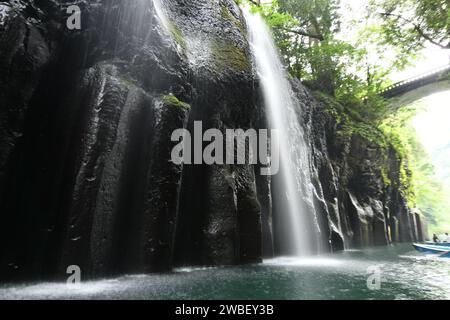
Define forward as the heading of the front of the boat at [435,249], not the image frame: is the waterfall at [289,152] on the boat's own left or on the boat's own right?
on the boat's own left

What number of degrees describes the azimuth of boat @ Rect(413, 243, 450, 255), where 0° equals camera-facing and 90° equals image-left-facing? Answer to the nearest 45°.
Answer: approximately 90°
